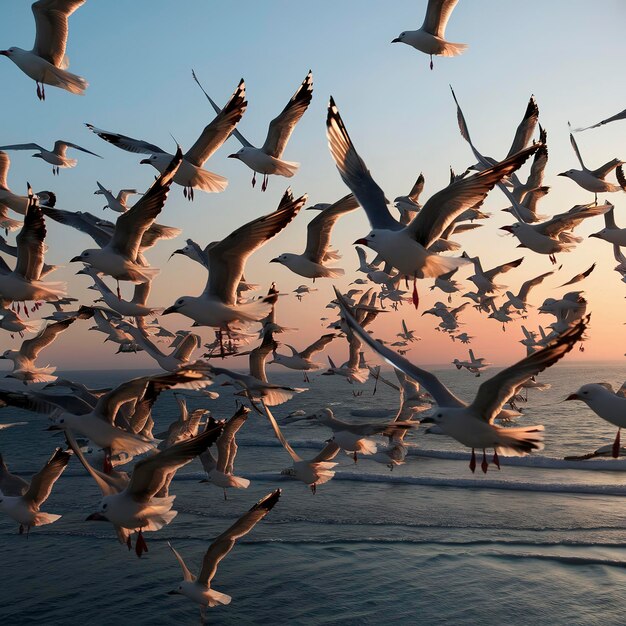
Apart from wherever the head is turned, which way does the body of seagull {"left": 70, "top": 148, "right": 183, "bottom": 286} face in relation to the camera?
to the viewer's left

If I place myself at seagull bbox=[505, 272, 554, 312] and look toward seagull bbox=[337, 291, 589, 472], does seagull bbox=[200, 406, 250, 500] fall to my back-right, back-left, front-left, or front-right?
front-right

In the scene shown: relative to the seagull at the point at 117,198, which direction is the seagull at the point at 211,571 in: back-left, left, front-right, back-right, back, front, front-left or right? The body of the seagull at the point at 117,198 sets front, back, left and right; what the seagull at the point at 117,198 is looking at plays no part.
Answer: left

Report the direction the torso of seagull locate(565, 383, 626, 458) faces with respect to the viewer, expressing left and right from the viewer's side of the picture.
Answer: facing to the left of the viewer

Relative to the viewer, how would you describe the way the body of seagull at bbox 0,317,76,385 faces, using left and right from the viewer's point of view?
facing to the left of the viewer

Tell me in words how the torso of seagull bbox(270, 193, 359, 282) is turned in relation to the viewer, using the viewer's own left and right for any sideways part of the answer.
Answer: facing to the left of the viewer

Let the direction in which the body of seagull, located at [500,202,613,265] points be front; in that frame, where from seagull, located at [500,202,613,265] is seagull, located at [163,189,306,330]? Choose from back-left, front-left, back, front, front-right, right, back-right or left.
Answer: front-left

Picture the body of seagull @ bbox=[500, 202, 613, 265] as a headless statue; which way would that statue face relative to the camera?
to the viewer's left

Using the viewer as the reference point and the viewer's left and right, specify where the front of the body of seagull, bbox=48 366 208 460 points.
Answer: facing to the left of the viewer

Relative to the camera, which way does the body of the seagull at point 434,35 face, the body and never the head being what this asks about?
to the viewer's left

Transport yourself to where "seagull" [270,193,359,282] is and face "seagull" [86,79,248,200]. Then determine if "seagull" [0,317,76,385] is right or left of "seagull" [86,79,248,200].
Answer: right

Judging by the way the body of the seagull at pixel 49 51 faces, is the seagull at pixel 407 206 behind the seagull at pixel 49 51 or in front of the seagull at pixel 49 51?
behind

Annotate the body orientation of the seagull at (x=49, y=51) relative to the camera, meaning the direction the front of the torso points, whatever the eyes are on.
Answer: to the viewer's left

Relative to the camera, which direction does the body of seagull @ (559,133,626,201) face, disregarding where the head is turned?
to the viewer's left
